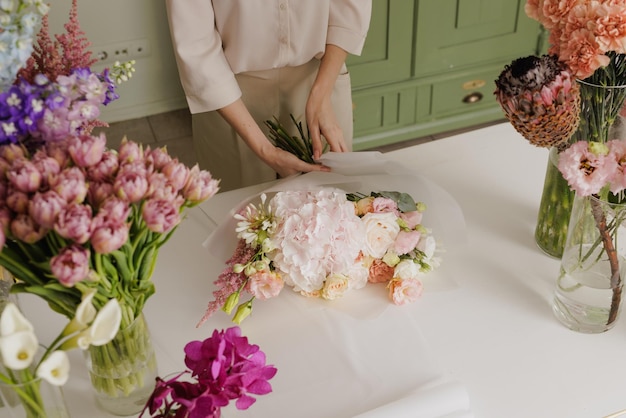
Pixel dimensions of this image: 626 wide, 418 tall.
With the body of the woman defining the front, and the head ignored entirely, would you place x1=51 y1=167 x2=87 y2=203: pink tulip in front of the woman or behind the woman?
in front

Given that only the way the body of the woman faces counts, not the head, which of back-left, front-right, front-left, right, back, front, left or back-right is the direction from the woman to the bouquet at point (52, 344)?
front

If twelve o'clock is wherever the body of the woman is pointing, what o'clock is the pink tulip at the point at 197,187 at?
The pink tulip is roughly at 12 o'clock from the woman.

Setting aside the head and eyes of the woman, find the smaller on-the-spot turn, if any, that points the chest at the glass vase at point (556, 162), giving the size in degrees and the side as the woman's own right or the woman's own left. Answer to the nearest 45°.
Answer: approximately 45° to the woman's own left

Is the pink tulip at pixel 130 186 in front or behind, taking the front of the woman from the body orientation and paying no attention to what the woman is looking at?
in front

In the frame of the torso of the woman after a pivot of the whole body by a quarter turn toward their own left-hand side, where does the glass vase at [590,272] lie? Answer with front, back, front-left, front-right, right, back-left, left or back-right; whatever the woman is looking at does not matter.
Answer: front-right

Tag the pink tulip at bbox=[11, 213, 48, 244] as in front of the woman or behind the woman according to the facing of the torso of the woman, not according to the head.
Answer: in front

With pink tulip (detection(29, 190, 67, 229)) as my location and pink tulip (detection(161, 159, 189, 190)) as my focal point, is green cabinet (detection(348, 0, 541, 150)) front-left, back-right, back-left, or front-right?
front-left

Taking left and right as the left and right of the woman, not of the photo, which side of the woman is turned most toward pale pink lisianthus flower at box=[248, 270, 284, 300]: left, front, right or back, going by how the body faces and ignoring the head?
front

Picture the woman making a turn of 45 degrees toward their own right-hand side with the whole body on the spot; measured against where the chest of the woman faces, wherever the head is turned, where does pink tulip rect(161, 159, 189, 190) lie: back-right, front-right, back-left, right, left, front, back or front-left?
front-left

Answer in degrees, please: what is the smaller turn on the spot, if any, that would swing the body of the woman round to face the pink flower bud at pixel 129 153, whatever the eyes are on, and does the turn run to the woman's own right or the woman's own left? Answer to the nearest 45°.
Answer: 0° — they already face it

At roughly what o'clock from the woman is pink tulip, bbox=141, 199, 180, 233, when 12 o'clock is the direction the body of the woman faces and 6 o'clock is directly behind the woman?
The pink tulip is roughly at 12 o'clock from the woman.

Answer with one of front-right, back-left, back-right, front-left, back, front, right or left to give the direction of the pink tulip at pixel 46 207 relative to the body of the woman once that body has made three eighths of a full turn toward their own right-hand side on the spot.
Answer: back-left
